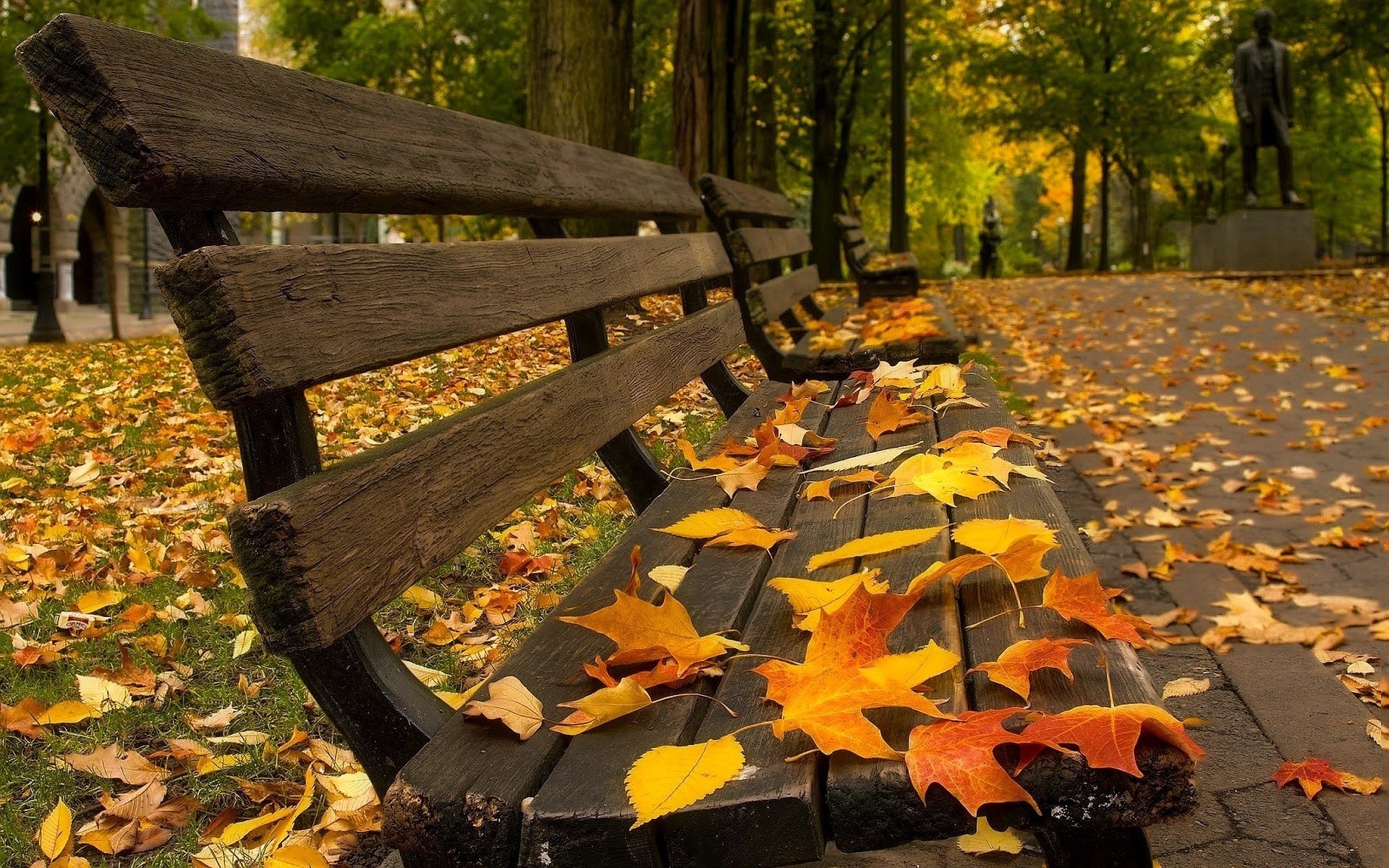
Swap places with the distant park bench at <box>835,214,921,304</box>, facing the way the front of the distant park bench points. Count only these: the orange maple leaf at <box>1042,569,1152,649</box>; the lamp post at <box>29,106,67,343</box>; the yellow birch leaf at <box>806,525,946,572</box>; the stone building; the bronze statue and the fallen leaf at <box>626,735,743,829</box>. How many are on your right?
3

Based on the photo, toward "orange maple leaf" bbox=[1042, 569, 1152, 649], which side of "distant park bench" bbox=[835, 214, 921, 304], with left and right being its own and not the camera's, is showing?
right

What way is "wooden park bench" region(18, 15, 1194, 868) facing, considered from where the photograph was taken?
facing to the right of the viewer

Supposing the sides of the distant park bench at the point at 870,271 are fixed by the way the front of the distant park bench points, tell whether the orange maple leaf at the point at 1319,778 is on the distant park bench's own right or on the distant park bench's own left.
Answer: on the distant park bench's own right

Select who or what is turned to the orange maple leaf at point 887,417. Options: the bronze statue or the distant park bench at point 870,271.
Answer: the bronze statue

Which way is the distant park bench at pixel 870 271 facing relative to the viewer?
to the viewer's right

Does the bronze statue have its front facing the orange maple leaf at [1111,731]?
yes

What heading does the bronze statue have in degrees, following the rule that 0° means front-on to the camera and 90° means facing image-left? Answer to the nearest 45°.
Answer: approximately 0°

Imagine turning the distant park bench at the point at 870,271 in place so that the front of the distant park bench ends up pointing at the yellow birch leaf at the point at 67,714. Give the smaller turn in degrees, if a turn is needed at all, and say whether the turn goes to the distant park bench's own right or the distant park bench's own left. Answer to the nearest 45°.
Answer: approximately 90° to the distant park bench's own right
